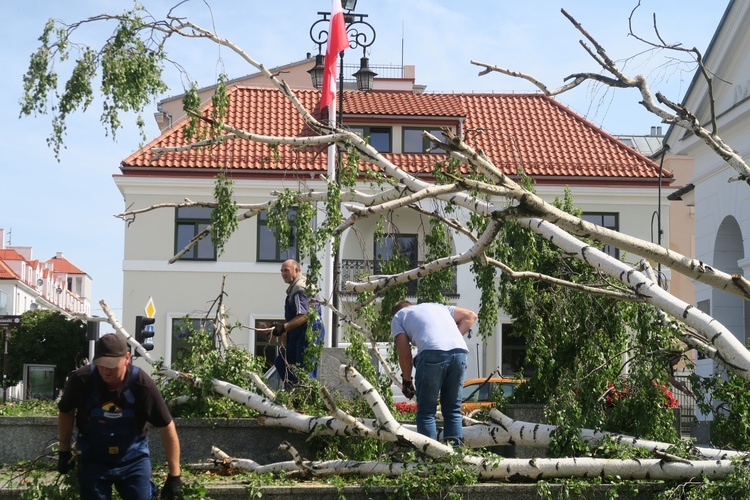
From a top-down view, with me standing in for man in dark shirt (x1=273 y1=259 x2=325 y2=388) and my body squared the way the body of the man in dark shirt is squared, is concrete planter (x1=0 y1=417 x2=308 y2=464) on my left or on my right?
on my left

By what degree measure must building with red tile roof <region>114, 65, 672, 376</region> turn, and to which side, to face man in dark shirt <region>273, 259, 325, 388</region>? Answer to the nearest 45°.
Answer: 0° — it already faces them

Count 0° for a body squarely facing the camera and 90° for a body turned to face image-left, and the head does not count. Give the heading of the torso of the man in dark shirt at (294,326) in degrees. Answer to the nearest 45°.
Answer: approximately 90°

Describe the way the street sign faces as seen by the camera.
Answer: facing the viewer

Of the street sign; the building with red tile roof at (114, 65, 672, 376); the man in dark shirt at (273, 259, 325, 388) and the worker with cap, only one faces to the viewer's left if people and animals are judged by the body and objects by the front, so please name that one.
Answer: the man in dark shirt

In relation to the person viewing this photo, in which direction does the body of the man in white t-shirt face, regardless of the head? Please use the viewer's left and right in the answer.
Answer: facing away from the viewer and to the left of the viewer

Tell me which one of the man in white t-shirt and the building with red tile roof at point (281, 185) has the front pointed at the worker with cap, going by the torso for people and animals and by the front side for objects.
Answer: the building with red tile roof

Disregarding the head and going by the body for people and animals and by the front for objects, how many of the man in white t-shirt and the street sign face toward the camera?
1

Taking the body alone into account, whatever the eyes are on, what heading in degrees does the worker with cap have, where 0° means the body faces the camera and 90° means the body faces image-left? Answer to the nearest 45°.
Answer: approximately 0°

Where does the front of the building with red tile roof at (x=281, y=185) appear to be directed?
toward the camera

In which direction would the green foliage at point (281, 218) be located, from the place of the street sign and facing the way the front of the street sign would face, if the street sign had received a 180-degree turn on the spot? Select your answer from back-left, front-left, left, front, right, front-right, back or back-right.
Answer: back

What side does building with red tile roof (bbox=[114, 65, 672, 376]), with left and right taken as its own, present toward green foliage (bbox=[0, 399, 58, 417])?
front
